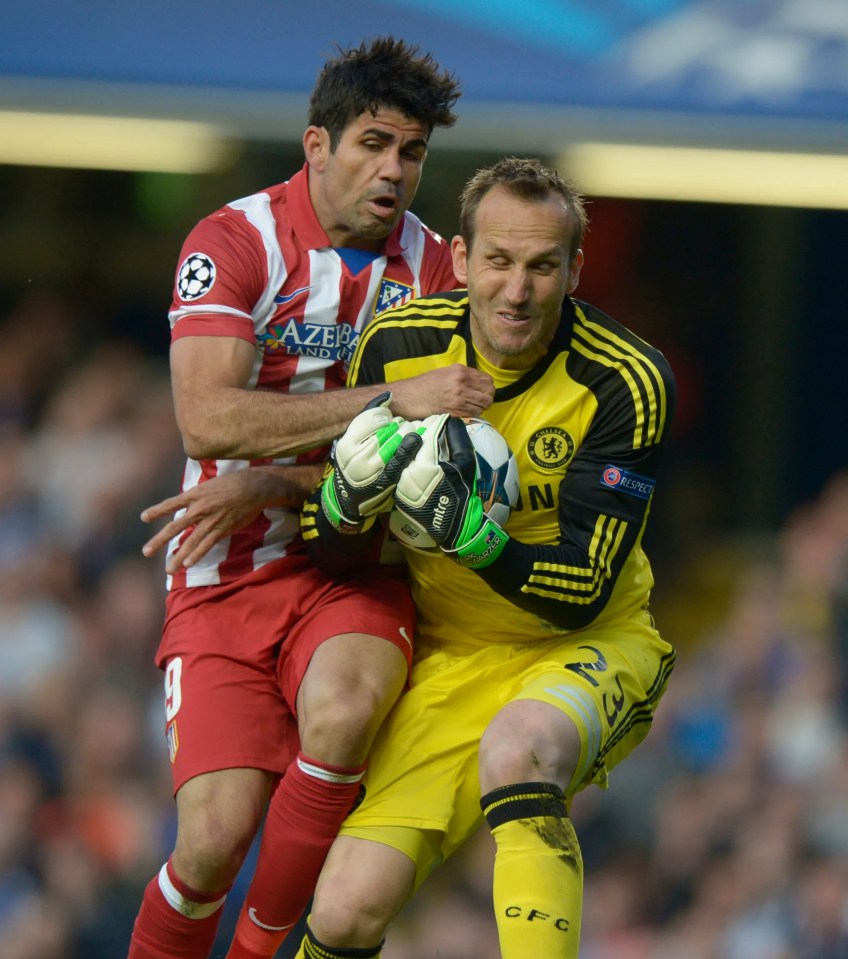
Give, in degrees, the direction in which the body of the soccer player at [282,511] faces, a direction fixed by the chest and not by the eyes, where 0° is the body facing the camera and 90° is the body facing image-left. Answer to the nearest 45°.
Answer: approximately 315°

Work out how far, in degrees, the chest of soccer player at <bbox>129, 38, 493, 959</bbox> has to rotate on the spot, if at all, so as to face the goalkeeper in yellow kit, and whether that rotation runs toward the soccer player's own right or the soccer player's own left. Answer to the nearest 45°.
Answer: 0° — they already face them

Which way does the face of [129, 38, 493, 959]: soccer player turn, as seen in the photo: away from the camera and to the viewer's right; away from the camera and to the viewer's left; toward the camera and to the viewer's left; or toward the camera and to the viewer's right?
toward the camera and to the viewer's right
